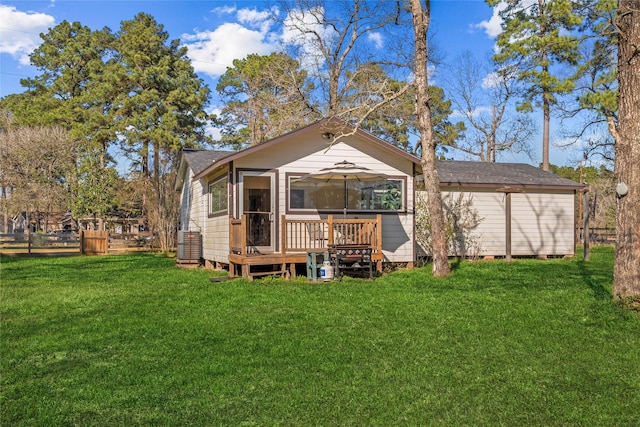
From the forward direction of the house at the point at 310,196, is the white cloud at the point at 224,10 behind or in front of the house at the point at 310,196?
behind

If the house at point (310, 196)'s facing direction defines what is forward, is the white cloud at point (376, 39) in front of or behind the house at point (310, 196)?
behind

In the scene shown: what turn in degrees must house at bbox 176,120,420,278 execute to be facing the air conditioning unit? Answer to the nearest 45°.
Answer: approximately 135° to its right

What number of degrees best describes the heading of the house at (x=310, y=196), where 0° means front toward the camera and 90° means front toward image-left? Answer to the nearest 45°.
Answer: approximately 0°

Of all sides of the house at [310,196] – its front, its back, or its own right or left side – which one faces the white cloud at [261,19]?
back

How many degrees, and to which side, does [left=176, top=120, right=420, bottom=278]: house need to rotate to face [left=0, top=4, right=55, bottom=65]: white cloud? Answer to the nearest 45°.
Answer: approximately 135° to its right

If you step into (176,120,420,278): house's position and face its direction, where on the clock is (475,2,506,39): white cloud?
The white cloud is roughly at 7 o'clock from the house.
